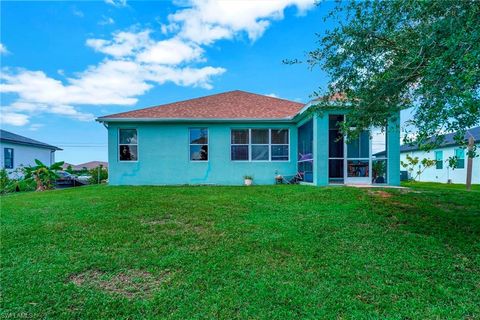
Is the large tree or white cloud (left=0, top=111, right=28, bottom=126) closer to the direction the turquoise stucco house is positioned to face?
the white cloud

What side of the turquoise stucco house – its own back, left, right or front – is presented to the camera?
back

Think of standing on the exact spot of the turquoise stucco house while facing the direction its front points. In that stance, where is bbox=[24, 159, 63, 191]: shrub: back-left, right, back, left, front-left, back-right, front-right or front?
left

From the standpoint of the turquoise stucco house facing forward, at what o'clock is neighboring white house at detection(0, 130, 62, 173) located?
The neighboring white house is roughly at 10 o'clock from the turquoise stucco house.

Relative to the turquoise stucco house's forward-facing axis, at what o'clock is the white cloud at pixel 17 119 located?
The white cloud is roughly at 10 o'clock from the turquoise stucco house.
